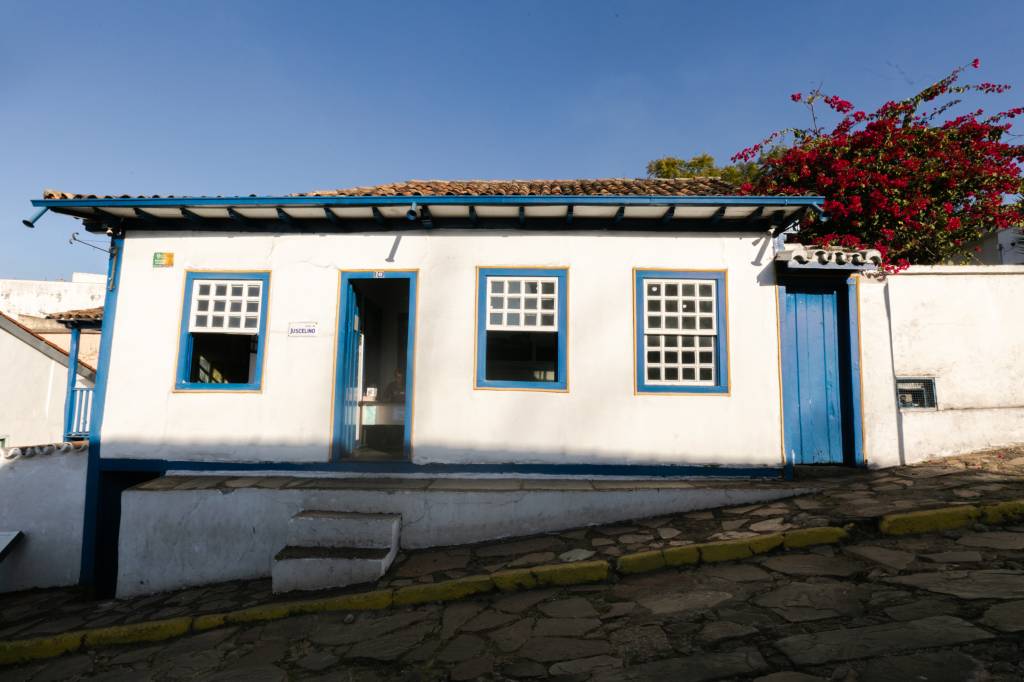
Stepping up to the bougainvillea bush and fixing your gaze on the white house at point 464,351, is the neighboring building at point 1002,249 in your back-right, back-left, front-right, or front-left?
back-right

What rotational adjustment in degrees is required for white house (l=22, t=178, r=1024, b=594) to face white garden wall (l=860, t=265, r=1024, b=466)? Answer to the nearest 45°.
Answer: approximately 90° to its left

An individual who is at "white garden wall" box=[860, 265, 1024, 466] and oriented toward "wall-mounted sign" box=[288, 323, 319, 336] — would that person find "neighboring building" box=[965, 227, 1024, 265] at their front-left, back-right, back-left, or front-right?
back-right

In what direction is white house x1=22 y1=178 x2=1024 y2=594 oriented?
toward the camera

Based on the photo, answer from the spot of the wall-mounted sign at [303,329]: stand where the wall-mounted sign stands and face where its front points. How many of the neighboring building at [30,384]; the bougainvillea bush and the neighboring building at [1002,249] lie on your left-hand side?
2

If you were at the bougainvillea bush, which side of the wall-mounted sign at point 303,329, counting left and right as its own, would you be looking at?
left

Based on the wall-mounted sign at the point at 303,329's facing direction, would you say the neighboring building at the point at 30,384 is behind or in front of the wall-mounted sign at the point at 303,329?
behind

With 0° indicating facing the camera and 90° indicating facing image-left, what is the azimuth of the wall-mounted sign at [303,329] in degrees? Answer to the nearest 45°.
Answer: approximately 0°

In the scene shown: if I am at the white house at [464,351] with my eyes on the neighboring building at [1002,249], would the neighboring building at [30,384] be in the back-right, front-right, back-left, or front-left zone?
back-left

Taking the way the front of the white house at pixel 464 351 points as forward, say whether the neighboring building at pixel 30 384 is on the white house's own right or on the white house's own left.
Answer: on the white house's own right

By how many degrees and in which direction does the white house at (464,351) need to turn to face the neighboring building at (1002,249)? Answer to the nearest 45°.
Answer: approximately 135° to its left
